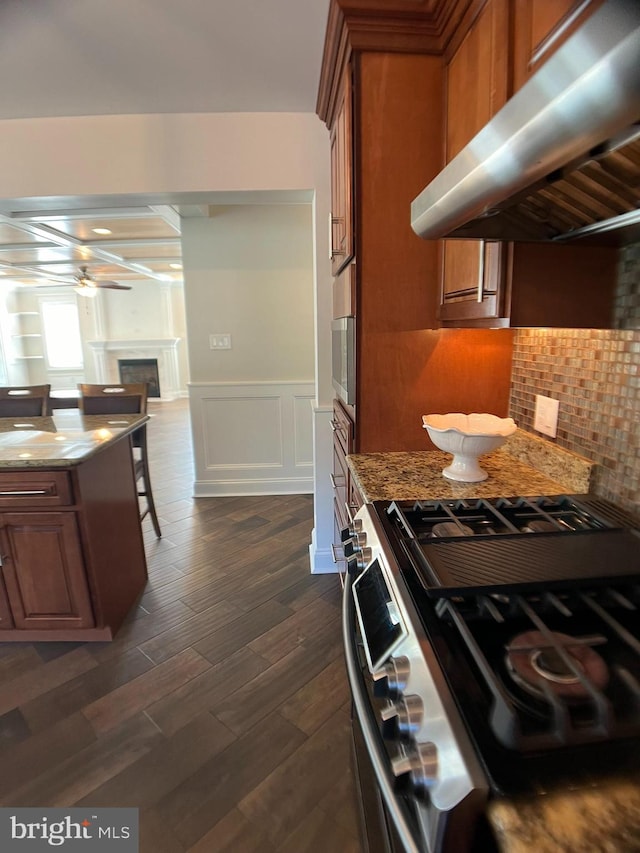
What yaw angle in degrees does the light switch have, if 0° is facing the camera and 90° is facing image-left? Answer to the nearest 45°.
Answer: approximately 0°

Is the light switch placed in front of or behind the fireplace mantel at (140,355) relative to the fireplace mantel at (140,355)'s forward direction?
in front

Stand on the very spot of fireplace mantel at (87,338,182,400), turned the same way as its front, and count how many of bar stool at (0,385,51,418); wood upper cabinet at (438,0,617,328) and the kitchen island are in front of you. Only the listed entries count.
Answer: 3

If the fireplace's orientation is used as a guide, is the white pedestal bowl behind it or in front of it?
in front

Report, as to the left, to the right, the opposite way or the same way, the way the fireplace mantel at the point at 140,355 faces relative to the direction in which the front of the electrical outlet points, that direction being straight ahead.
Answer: to the left

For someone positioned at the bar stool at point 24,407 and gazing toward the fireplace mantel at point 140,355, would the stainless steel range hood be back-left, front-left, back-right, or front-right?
back-right

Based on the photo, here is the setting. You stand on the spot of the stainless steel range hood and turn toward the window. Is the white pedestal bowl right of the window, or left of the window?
right

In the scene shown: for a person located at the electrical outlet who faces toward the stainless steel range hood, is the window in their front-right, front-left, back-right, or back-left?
back-right

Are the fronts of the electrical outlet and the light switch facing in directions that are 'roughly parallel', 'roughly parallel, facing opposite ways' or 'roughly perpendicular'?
roughly perpendicular

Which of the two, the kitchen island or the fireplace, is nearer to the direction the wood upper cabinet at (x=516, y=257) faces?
the kitchen island
